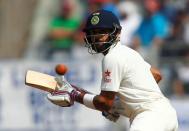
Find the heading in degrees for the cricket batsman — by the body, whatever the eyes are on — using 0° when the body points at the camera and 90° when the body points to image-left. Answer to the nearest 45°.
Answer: approximately 90°
